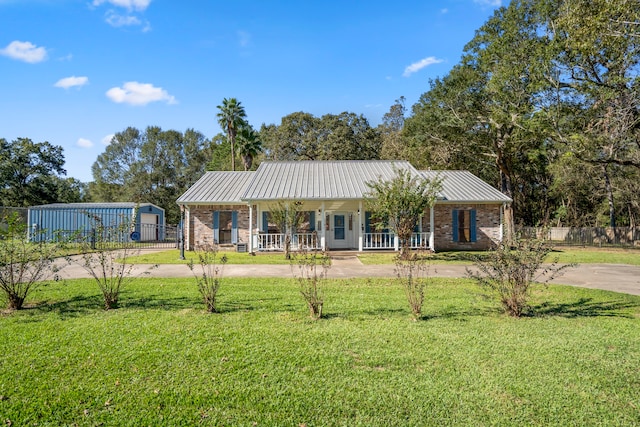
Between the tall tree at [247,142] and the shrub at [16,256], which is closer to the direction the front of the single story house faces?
the shrub

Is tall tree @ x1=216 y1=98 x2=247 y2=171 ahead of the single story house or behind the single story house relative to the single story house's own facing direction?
behind

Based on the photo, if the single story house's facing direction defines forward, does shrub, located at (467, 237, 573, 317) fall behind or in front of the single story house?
in front

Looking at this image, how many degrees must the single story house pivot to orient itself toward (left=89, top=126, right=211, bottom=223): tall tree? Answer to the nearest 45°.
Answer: approximately 135° to its right

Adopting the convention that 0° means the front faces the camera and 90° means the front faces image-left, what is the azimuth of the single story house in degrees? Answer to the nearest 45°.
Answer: approximately 0°

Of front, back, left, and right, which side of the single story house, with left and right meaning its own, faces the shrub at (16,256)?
front

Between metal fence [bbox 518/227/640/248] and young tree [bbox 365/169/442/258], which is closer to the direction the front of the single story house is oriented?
the young tree

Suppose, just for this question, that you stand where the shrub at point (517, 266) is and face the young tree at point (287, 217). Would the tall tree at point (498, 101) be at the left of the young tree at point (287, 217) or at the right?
right
